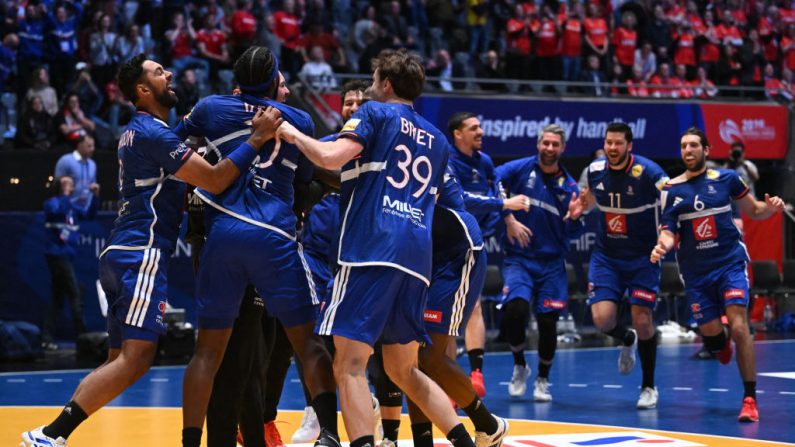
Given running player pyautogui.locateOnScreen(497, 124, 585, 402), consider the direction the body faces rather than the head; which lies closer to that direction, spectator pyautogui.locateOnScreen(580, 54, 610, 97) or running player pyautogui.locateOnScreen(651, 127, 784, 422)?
the running player

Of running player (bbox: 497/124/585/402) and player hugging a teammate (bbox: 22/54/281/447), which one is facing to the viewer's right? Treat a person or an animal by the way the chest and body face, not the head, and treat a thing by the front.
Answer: player hugging a teammate (bbox: 22/54/281/447)

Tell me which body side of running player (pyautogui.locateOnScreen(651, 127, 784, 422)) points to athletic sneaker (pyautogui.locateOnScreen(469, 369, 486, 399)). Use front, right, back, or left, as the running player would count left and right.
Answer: right

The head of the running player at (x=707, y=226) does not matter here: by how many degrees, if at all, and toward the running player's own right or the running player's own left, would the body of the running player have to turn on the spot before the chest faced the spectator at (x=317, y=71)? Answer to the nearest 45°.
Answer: approximately 135° to the running player's own right

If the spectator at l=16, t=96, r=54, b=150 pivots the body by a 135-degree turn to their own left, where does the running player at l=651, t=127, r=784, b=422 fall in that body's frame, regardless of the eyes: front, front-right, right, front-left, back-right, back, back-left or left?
back-right

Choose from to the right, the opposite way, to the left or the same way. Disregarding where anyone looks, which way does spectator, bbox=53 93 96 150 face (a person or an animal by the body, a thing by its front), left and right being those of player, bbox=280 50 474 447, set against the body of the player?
the opposite way

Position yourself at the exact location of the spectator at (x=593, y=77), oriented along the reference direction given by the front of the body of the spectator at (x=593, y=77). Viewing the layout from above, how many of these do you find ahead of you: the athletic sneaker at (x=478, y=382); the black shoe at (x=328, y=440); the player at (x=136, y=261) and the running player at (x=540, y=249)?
4

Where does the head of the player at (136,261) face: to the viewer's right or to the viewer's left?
to the viewer's right

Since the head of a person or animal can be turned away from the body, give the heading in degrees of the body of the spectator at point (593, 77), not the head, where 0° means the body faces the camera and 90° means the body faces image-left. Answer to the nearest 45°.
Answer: approximately 0°

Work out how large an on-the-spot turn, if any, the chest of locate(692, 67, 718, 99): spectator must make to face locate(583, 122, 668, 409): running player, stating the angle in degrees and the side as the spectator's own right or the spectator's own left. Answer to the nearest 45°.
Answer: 0° — they already face them

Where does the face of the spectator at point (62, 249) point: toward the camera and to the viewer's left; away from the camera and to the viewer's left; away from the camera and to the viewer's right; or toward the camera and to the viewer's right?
toward the camera and to the viewer's right

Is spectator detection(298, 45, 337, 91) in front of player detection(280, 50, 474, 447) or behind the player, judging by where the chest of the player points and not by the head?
in front

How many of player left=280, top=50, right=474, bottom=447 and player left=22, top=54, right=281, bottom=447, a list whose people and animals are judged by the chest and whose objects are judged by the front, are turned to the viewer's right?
1

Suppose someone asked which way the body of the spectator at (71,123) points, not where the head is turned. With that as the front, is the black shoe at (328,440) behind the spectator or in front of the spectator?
in front
